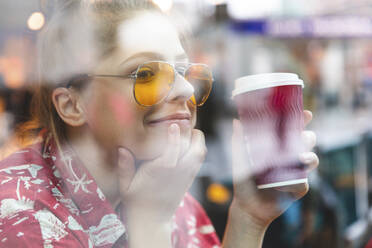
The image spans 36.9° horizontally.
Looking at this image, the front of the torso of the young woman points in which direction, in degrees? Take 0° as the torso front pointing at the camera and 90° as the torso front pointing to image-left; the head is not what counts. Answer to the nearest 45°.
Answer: approximately 315°

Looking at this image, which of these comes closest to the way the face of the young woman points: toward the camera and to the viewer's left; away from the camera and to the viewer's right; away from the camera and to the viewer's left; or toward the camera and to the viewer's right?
toward the camera and to the viewer's right
